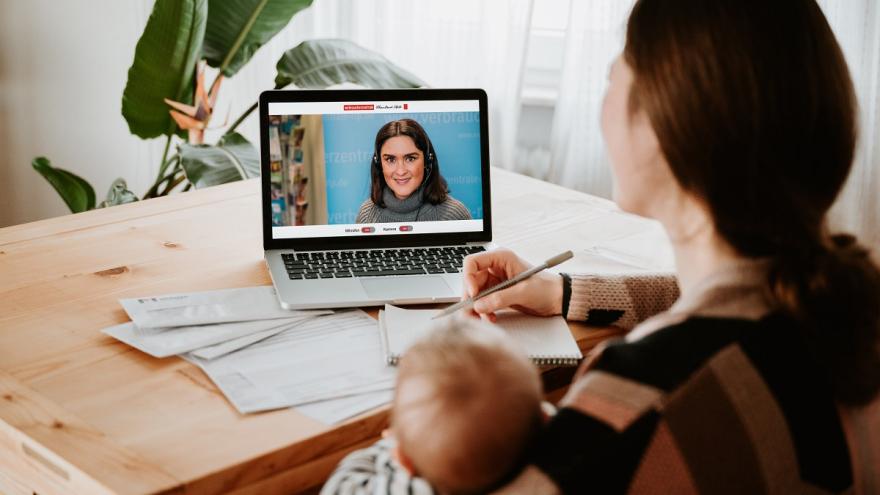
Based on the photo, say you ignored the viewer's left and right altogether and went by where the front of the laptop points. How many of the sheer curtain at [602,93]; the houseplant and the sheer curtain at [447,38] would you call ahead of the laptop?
0

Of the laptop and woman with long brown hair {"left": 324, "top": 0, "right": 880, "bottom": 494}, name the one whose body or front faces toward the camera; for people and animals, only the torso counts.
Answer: the laptop

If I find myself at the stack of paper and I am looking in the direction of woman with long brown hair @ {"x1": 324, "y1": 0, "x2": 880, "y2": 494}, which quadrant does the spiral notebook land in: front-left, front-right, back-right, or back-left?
front-left

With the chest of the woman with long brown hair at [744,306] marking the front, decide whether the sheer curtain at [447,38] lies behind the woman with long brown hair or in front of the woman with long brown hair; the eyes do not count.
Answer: in front

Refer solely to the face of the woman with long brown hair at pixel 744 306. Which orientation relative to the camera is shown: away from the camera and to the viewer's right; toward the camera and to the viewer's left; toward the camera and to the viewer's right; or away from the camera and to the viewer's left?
away from the camera and to the viewer's left

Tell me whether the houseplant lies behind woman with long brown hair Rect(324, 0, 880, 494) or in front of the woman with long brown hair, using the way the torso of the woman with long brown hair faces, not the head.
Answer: in front

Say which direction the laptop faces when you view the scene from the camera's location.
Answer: facing the viewer

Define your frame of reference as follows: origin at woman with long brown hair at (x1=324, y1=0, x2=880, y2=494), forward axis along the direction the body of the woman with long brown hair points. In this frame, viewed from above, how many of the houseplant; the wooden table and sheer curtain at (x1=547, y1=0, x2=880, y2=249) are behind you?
0

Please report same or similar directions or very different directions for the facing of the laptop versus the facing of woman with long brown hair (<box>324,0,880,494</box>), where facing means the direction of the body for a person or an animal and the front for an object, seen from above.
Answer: very different directions

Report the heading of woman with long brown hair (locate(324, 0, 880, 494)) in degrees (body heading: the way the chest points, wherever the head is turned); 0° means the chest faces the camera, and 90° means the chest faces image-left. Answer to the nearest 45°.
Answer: approximately 135°

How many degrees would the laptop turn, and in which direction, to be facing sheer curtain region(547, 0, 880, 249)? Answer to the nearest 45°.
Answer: approximately 135° to its left
